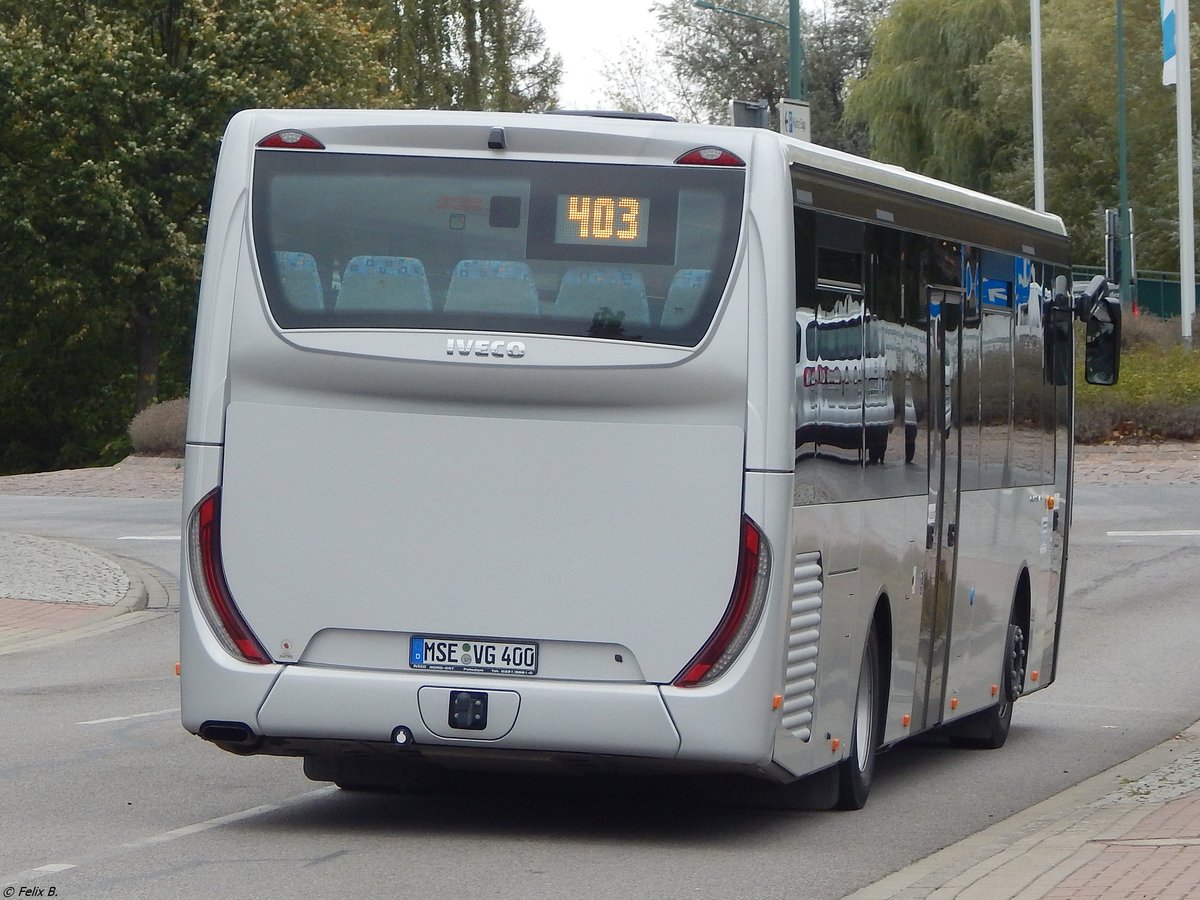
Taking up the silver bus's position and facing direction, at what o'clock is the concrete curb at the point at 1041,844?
The concrete curb is roughly at 5 o'clock from the silver bus.

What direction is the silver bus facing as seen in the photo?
away from the camera

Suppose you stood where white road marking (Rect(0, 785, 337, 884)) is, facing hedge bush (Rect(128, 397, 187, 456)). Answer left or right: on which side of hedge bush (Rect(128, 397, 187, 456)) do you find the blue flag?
right

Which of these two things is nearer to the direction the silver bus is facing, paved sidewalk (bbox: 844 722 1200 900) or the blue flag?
the blue flag
